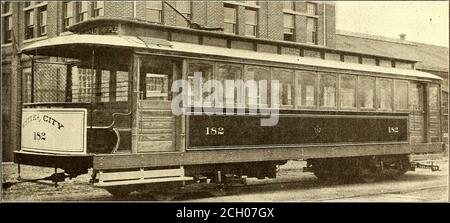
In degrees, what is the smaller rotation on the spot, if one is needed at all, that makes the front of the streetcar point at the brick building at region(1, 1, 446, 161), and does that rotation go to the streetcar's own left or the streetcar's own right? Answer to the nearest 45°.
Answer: approximately 135° to the streetcar's own right

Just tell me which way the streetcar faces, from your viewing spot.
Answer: facing the viewer and to the left of the viewer
